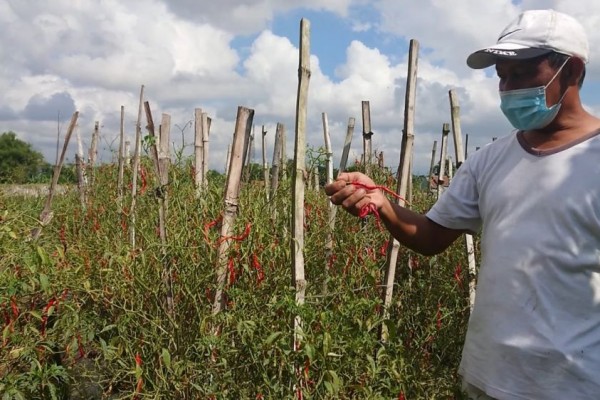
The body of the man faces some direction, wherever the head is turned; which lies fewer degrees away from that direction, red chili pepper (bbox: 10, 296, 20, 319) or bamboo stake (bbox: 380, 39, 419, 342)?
the red chili pepper

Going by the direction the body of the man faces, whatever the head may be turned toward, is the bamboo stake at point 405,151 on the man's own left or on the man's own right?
on the man's own right

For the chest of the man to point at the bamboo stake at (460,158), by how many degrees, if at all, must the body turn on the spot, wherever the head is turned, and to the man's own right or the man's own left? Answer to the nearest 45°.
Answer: approximately 135° to the man's own right

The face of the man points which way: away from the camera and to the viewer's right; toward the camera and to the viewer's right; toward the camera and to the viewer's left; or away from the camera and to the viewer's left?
toward the camera and to the viewer's left

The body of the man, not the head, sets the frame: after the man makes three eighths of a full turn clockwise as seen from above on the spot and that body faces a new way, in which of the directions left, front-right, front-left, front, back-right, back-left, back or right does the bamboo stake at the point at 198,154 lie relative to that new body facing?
front-left

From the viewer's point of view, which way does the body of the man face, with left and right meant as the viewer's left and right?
facing the viewer and to the left of the viewer

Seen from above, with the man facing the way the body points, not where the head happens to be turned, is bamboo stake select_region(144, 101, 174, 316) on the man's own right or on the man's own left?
on the man's own right

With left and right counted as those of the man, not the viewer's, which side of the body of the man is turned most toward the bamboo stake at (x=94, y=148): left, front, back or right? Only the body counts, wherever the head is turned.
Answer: right

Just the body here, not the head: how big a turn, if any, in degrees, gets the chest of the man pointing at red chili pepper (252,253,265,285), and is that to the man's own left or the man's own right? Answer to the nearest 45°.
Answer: approximately 90° to the man's own right

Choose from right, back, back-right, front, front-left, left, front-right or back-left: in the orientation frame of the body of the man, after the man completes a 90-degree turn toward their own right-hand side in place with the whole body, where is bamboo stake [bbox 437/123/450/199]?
front-right

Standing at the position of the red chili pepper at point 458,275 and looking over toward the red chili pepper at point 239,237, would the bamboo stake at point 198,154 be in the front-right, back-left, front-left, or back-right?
front-right
